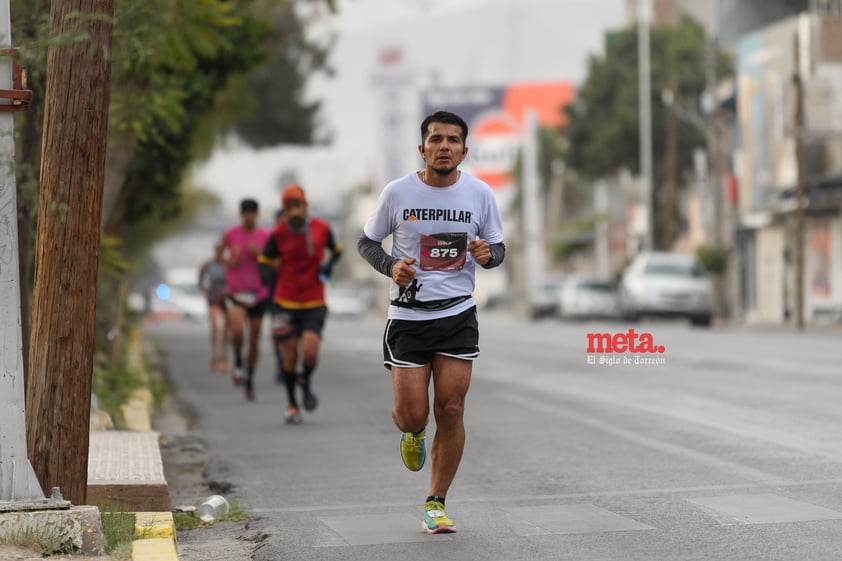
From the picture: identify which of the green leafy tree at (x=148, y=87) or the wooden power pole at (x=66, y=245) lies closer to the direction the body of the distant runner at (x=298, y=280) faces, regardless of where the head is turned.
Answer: the wooden power pole

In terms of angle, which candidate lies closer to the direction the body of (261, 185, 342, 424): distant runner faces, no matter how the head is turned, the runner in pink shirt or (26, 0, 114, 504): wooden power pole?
the wooden power pole

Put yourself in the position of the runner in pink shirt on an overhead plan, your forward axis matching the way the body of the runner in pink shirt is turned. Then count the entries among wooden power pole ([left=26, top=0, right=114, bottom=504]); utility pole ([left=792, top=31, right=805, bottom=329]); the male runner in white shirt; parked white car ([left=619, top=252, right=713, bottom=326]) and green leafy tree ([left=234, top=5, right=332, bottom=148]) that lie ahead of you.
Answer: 2

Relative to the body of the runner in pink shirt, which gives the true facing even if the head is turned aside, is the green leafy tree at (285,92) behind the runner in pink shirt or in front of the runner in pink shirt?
behind

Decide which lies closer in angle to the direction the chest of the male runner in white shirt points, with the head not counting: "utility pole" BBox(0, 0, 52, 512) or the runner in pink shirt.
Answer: the utility pole

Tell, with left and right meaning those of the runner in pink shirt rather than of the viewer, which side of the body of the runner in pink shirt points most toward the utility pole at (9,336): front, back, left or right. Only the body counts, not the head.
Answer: front

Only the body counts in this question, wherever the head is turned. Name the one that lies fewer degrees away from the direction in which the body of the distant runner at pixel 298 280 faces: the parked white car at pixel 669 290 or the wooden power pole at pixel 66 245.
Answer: the wooden power pole

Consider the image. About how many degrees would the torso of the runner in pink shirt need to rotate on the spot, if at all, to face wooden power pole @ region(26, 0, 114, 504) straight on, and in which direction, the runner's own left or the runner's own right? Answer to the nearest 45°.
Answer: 0° — they already face it

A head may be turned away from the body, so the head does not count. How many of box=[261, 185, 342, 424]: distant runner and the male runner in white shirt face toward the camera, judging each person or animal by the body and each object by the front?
2
